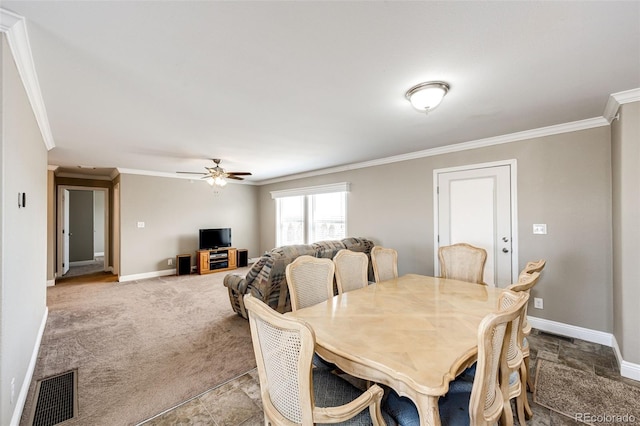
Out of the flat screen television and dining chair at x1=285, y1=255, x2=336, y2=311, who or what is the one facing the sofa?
the flat screen television

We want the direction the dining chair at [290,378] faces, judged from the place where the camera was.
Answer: facing away from the viewer and to the right of the viewer

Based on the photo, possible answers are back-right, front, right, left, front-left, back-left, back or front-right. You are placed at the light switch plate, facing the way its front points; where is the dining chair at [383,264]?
front-right

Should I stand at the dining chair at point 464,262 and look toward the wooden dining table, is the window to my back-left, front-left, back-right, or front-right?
back-right

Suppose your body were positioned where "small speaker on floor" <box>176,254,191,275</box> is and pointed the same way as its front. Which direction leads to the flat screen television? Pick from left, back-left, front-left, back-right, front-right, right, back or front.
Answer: left

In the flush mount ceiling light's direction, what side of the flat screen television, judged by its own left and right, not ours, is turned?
front

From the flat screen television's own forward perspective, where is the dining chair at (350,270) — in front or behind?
in front

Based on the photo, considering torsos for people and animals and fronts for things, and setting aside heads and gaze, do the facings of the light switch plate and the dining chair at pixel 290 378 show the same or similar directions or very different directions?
very different directions

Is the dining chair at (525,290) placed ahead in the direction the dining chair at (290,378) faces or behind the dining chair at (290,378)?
ahead

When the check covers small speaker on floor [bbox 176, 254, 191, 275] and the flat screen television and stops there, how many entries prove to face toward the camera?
2

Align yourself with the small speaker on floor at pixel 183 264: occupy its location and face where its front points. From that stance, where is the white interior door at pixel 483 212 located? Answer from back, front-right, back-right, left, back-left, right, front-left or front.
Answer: front-left
